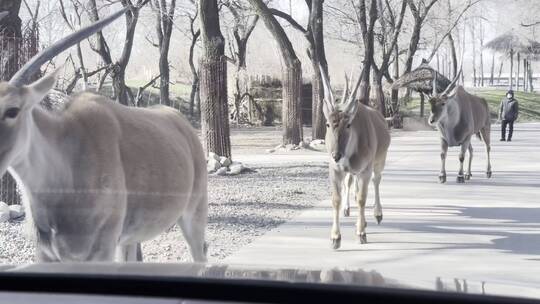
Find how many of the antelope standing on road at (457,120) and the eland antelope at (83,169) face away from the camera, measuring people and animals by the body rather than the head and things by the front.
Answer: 0

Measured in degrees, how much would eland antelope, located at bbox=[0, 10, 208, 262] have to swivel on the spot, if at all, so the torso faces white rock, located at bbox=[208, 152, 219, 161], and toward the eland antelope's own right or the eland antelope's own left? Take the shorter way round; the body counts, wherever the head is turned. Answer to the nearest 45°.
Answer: approximately 135° to the eland antelope's own right

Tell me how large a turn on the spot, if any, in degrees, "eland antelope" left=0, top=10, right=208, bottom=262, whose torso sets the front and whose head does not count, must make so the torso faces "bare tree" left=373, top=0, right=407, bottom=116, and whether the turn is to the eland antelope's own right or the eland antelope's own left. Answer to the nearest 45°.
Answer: approximately 180°

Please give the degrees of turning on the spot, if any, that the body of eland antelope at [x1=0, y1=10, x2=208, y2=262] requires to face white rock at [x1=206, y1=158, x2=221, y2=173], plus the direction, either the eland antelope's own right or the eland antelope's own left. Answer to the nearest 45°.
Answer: approximately 135° to the eland antelope's own right

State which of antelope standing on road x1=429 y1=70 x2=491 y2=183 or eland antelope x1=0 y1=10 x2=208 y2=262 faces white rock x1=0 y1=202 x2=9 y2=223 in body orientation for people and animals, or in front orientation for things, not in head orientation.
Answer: the antelope standing on road

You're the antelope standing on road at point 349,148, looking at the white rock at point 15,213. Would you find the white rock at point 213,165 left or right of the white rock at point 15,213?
right

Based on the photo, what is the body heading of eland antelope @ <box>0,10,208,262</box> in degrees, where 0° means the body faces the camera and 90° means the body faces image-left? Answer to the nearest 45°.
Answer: approximately 45°

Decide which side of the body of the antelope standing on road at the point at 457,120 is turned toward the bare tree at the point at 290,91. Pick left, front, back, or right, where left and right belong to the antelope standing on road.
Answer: right

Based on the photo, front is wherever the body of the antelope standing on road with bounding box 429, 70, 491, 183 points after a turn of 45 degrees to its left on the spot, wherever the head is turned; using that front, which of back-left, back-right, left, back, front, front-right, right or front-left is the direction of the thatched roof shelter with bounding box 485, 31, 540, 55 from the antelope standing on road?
back

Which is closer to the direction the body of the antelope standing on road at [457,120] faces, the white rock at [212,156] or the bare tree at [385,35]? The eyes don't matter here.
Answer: the white rock

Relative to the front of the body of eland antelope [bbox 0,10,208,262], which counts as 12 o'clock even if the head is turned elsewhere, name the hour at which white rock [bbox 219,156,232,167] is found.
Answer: The white rock is roughly at 5 o'clock from the eland antelope.
